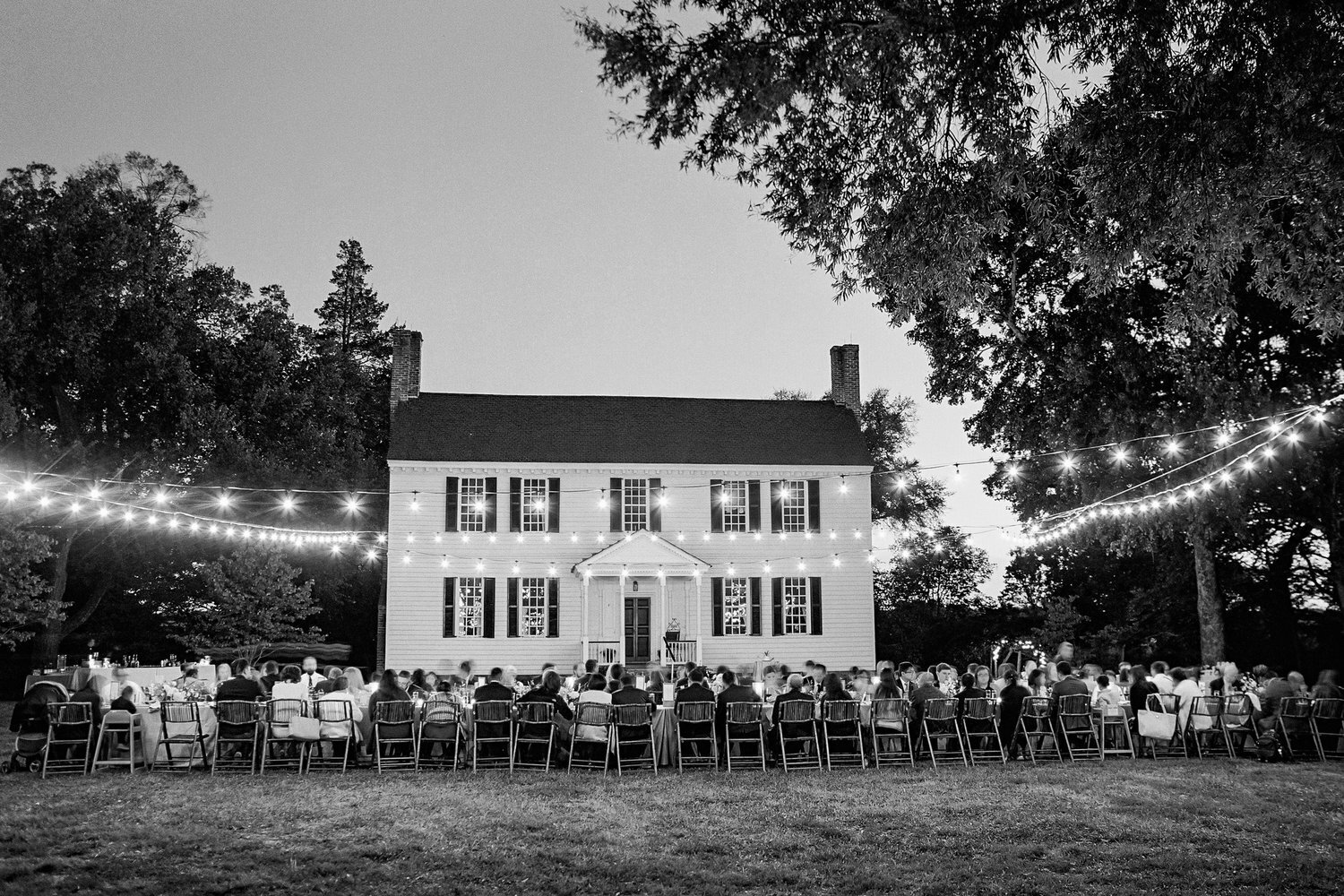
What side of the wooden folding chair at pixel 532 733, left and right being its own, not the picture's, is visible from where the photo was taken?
back

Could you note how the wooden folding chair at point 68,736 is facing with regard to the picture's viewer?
facing away from the viewer

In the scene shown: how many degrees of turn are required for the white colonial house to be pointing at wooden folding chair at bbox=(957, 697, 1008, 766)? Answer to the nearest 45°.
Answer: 0° — it already faces it

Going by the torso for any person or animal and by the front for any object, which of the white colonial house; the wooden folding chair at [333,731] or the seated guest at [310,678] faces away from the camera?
the wooden folding chair

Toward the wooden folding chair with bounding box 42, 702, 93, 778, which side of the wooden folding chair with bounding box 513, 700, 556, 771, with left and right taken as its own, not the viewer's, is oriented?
left

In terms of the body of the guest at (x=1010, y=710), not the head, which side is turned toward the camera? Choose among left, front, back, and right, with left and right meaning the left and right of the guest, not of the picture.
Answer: back

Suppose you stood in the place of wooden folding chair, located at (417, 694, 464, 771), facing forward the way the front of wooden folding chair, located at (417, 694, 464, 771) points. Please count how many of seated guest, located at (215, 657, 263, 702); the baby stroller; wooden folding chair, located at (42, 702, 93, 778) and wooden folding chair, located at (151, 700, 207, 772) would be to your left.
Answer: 4

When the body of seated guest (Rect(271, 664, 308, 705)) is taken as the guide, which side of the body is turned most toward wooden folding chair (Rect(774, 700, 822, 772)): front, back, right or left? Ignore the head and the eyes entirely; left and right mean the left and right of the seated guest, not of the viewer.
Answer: right

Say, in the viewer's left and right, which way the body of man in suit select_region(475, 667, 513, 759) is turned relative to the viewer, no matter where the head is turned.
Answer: facing away from the viewer

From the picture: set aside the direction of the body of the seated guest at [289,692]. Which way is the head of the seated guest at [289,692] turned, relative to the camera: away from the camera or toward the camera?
away from the camera

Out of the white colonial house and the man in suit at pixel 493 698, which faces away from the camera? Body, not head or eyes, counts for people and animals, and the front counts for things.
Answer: the man in suit

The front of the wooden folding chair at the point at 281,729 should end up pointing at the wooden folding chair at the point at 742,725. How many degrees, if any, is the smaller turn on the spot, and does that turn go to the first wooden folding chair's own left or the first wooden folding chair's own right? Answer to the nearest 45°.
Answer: approximately 90° to the first wooden folding chair's own right

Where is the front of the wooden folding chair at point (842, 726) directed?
away from the camera

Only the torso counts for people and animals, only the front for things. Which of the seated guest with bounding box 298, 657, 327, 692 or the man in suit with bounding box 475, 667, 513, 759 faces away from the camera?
the man in suit

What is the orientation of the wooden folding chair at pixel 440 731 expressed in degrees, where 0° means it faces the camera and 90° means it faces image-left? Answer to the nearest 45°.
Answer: approximately 180°
